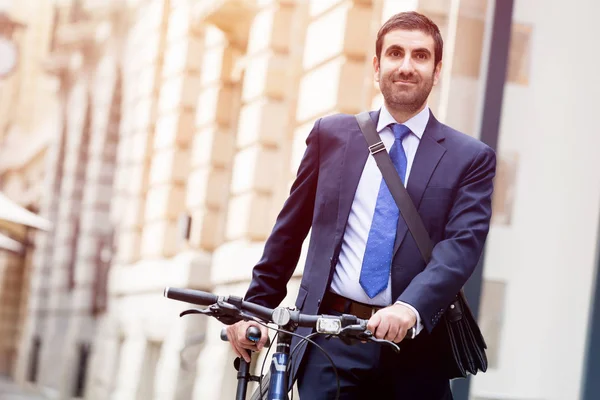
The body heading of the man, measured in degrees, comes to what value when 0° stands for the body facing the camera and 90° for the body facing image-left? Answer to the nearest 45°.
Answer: approximately 0°
